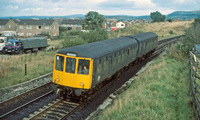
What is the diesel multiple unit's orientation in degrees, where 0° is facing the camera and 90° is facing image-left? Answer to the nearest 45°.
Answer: approximately 45°
